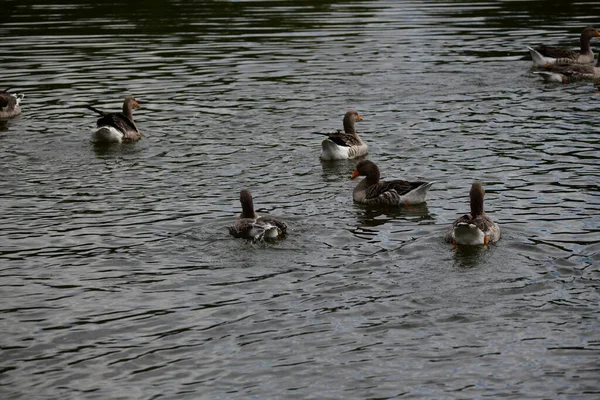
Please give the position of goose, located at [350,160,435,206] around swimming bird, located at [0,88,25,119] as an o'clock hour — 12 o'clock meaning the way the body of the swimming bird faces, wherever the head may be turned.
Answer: The goose is roughly at 8 o'clock from the swimming bird.

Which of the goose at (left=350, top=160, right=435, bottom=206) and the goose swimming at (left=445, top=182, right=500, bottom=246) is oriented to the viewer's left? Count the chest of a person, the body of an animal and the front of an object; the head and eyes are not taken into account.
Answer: the goose

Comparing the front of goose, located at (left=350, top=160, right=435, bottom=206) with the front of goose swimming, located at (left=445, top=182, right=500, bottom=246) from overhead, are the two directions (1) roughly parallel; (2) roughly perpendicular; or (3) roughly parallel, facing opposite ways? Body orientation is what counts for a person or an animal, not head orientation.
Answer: roughly perpendicular

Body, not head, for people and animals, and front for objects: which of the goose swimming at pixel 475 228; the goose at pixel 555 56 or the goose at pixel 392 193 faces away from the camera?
the goose swimming

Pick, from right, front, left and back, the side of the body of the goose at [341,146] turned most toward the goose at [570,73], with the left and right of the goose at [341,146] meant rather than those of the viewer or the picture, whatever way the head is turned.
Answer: front

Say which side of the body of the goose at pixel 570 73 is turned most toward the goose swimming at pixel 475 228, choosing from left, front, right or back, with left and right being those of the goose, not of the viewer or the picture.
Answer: right

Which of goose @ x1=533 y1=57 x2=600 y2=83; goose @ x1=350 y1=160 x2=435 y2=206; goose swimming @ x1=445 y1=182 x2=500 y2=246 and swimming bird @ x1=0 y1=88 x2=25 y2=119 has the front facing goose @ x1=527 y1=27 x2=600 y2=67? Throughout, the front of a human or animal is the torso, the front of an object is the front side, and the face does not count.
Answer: the goose swimming

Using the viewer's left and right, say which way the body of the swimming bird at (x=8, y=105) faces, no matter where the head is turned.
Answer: facing to the left of the viewer

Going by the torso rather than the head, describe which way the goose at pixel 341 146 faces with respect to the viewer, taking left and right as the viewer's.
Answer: facing away from the viewer and to the right of the viewer

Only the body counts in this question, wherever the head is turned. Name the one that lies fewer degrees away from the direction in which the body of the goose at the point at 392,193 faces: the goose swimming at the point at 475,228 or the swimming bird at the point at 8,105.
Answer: the swimming bird

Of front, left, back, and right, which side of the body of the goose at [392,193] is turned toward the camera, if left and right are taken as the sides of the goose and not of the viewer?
left

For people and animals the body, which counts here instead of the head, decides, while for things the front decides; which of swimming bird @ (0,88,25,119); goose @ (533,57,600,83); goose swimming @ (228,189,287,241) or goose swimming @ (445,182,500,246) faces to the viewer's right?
the goose

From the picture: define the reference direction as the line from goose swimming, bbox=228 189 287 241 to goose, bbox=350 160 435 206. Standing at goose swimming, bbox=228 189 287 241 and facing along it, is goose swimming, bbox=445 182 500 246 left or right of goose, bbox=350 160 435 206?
right

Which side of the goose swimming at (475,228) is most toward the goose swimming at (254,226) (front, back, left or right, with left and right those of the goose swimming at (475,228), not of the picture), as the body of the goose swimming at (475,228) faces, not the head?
left

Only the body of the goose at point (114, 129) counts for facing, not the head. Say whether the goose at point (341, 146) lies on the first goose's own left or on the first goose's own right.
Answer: on the first goose's own right

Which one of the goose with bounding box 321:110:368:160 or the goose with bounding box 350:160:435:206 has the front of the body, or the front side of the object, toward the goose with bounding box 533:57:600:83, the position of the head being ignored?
the goose with bounding box 321:110:368:160

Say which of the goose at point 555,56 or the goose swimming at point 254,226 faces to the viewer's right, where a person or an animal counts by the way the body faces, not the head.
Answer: the goose

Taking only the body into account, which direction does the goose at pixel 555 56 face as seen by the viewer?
to the viewer's right

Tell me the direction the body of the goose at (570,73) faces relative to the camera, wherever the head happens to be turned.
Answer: to the viewer's right

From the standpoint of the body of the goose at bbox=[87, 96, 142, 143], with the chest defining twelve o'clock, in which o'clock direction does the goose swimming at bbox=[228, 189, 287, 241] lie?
The goose swimming is roughly at 4 o'clock from the goose.

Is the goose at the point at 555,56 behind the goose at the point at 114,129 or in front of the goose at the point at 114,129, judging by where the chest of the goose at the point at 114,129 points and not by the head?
in front
